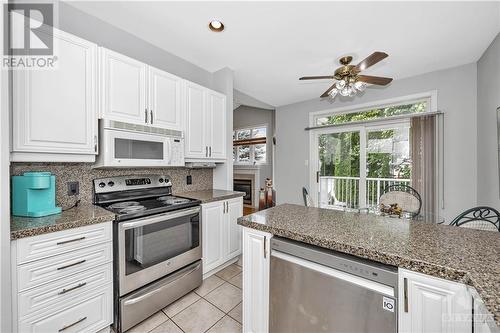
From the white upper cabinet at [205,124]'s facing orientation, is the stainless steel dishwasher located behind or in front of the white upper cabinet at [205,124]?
in front

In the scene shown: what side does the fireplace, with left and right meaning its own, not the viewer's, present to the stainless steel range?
front

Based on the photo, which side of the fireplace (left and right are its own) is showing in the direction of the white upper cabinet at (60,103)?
front

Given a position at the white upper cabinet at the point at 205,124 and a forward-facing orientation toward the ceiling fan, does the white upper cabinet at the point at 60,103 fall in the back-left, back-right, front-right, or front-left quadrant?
back-right

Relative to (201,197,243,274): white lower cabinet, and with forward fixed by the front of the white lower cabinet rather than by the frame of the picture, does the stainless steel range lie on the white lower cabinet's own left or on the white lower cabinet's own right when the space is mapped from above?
on the white lower cabinet's own right

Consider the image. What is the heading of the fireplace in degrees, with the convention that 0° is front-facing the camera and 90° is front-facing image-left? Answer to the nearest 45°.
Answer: approximately 0°

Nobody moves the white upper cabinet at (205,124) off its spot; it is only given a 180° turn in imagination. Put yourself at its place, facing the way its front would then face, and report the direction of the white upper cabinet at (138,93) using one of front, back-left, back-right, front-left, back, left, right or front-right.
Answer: left

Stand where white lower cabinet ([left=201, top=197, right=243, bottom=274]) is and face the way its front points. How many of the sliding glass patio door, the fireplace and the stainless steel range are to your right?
1

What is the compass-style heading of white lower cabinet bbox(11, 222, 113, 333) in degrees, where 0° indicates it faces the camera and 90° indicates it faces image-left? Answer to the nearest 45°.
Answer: approximately 315°

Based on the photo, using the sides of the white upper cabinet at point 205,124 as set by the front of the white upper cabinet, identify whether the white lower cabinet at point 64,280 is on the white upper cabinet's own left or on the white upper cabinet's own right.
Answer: on the white upper cabinet's own right
